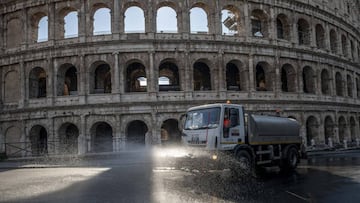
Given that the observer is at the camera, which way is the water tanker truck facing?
facing the viewer and to the left of the viewer

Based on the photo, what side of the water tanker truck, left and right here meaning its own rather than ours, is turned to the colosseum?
right
